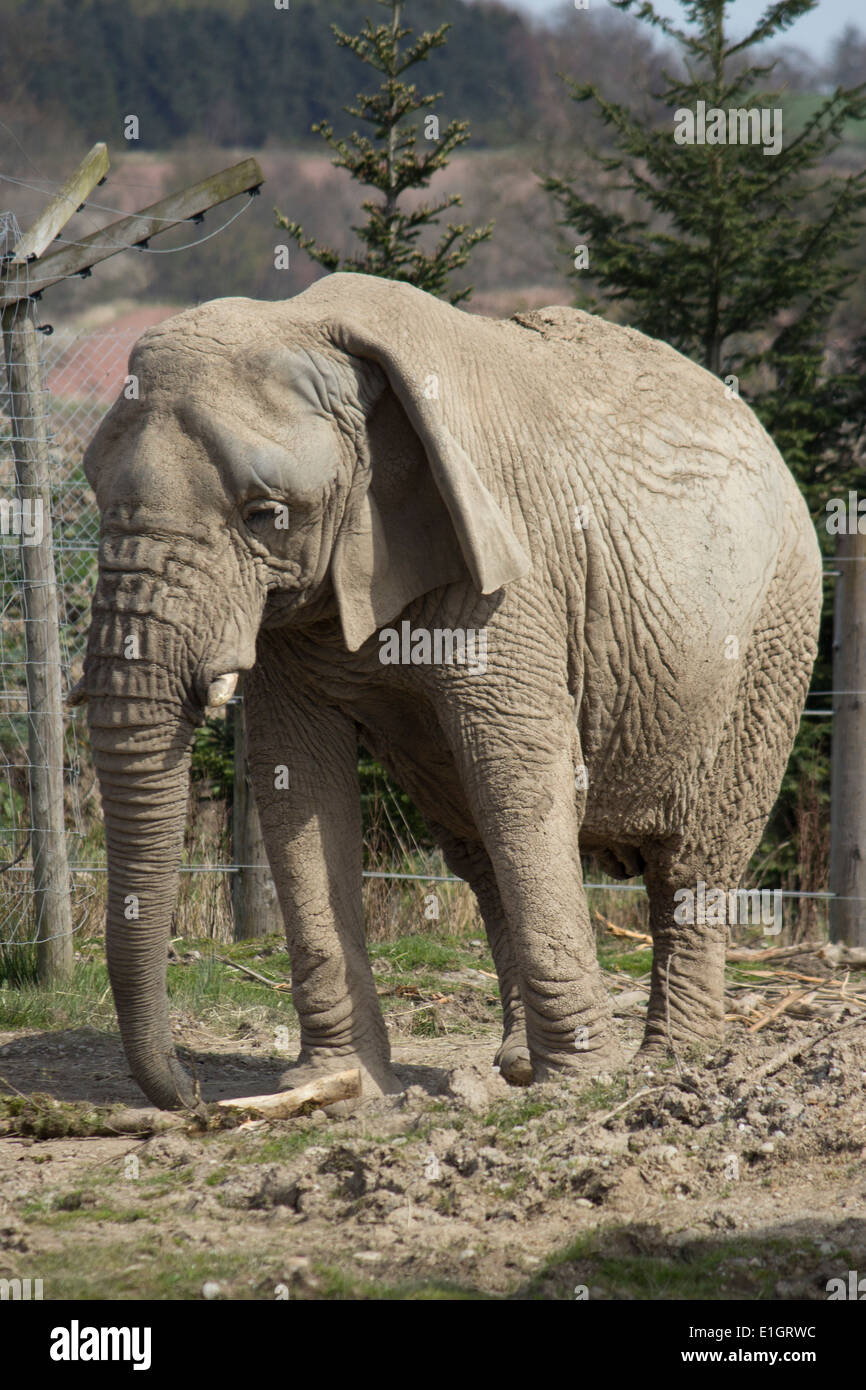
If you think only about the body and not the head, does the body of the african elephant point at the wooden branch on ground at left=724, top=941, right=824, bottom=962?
no

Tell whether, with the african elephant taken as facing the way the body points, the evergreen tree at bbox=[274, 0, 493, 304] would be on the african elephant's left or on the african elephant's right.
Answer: on the african elephant's right

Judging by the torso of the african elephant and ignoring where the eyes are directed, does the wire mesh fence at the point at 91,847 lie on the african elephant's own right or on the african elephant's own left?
on the african elephant's own right

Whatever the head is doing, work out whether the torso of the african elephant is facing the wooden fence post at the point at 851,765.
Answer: no

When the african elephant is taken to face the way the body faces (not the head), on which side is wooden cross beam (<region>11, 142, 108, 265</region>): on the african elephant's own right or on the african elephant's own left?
on the african elephant's own right

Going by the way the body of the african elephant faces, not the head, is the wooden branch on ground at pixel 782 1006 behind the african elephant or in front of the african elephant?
behind

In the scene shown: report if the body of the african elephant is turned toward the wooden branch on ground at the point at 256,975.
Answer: no

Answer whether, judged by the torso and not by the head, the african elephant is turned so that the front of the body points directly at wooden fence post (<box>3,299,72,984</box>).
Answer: no

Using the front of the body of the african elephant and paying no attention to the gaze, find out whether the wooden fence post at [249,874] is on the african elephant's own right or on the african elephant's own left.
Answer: on the african elephant's own right
